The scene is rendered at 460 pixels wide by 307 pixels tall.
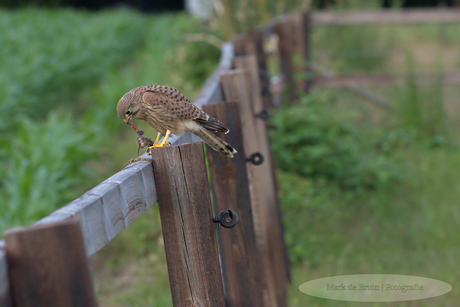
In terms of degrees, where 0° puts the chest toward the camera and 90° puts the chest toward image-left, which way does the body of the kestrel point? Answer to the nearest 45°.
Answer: approximately 90°

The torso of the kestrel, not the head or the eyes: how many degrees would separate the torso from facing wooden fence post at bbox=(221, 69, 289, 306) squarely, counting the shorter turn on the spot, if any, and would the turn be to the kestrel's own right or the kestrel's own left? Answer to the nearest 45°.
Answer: approximately 135° to the kestrel's own right
